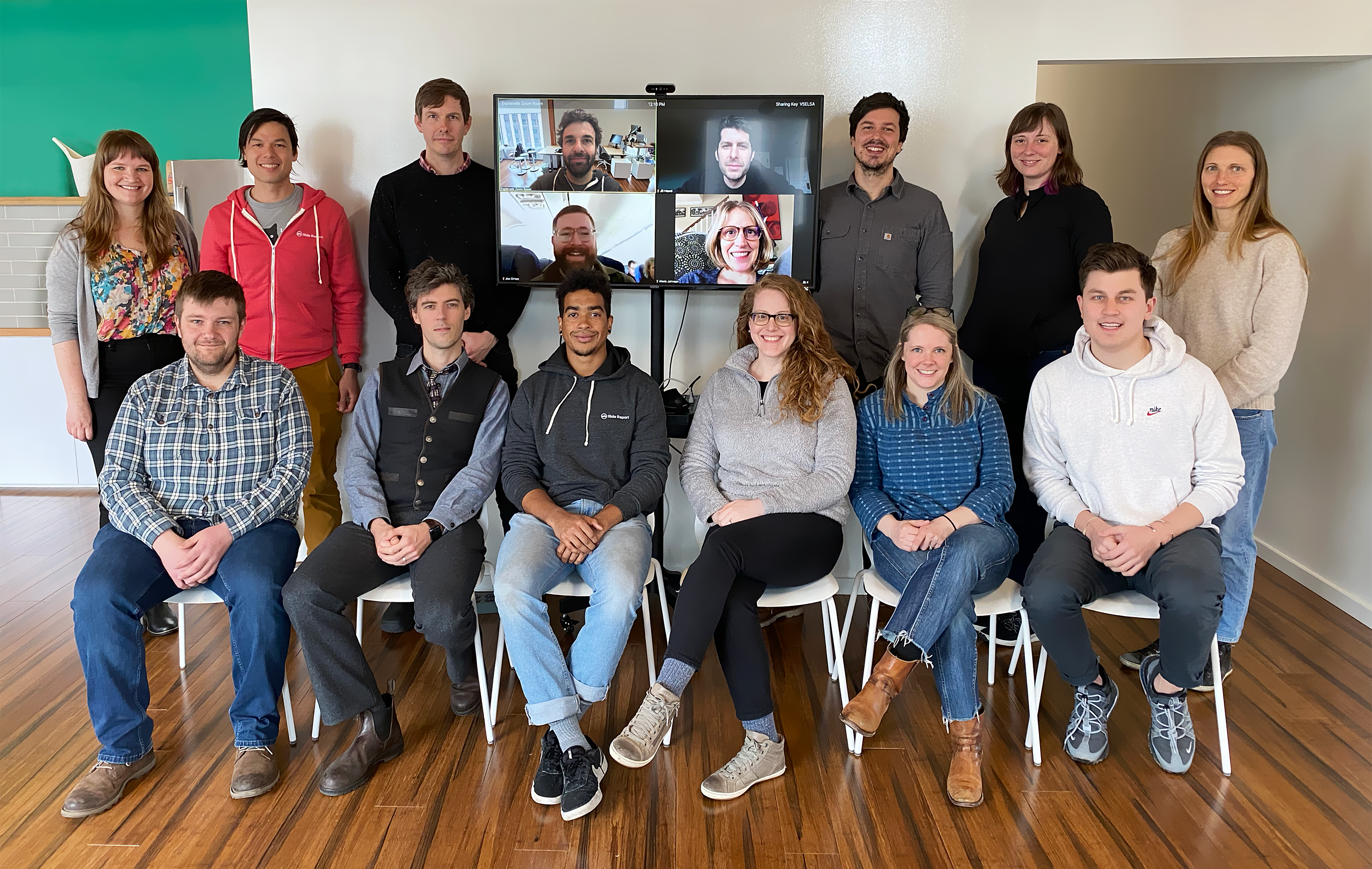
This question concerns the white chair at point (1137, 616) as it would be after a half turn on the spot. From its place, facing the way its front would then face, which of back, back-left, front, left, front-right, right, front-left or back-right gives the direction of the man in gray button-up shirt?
front-left

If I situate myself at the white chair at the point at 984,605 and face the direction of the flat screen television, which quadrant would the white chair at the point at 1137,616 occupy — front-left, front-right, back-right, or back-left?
back-right

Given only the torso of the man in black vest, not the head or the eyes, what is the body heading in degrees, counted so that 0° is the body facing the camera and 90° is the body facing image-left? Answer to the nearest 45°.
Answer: approximately 0°

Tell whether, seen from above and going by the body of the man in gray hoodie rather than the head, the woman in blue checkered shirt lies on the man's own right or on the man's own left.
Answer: on the man's own left

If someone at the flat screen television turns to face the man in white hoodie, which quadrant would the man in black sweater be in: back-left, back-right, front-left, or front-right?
back-right

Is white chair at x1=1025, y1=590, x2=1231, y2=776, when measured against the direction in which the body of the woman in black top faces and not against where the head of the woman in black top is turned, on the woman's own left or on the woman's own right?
on the woman's own left

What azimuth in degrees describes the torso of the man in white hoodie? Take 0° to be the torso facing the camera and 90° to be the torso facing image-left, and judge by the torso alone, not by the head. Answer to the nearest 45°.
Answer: approximately 0°

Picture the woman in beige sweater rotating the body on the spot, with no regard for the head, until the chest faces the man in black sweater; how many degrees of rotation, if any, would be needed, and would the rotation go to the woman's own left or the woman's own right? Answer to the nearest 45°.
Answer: approximately 45° to the woman's own right
